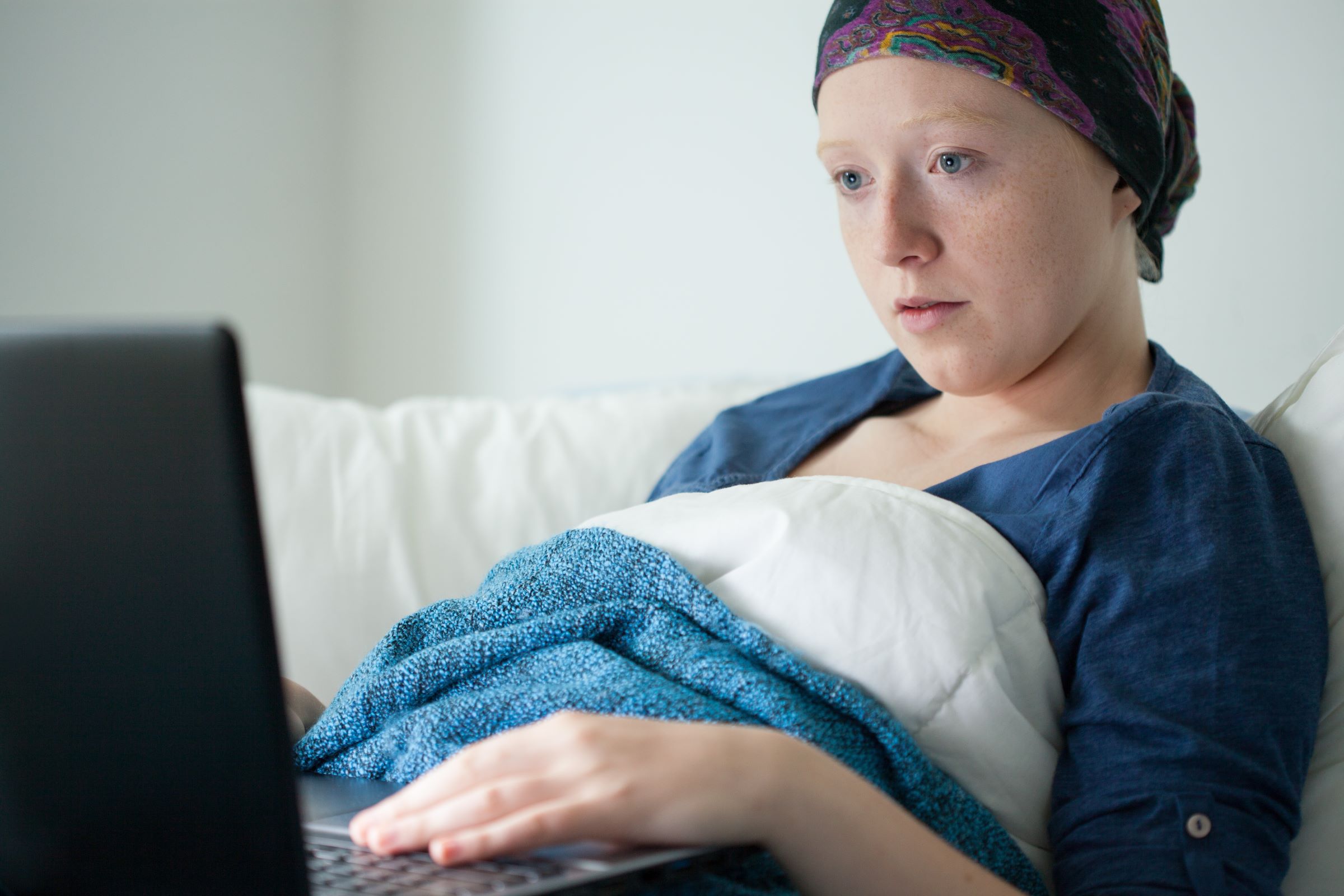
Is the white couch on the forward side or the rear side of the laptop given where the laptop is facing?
on the forward side

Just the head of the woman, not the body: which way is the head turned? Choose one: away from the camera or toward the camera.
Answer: toward the camera

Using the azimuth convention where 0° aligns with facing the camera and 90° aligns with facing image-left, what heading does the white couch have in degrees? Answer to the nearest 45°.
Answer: approximately 0°

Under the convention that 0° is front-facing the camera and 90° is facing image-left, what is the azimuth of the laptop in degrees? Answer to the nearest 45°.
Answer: approximately 225°

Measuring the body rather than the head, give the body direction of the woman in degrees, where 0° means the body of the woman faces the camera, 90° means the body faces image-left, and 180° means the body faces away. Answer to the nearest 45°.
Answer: approximately 45°

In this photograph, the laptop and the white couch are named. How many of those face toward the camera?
1

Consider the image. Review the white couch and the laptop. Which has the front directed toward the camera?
the white couch
